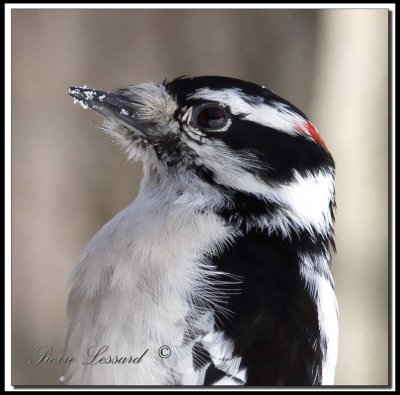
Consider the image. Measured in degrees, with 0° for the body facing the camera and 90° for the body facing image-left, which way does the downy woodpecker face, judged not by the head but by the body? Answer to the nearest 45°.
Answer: approximately 90°
